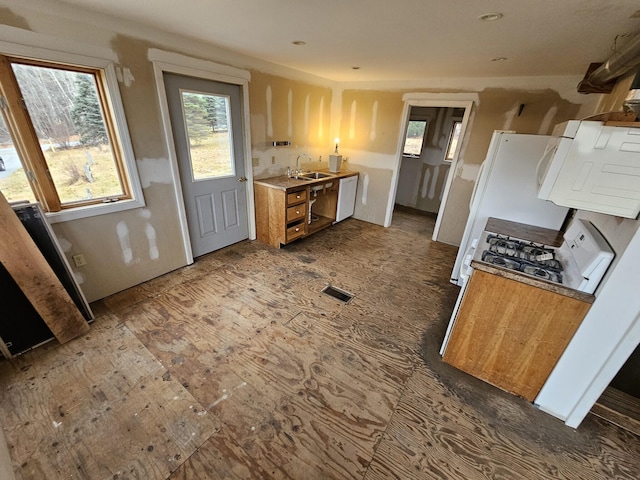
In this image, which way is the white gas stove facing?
to the viewer's left

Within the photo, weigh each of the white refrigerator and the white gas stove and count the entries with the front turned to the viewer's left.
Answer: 2

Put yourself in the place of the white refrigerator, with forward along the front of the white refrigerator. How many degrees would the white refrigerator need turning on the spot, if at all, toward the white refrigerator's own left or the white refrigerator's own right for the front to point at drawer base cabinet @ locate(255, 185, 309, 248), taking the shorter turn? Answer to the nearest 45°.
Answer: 0° — it already faces it

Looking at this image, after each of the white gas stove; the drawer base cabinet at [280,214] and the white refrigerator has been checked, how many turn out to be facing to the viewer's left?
2

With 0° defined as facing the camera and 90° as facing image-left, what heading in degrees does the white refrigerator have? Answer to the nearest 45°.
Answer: approximately 90°

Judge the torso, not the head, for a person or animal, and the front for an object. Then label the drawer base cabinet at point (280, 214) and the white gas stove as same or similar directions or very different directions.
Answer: very different directions

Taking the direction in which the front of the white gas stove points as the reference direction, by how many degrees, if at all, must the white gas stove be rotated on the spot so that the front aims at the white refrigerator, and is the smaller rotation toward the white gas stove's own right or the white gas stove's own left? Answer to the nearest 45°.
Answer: approximately 45° to the white gas stove's own right
